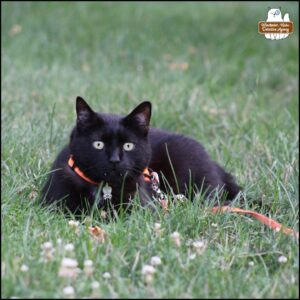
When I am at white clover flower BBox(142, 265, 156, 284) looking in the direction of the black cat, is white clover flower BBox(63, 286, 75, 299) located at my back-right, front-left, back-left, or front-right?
back-left

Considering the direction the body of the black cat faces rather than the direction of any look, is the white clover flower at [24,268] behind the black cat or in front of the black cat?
in front

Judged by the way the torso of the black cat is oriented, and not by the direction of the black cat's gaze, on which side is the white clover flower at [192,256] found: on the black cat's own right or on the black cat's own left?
on the black cat's own left

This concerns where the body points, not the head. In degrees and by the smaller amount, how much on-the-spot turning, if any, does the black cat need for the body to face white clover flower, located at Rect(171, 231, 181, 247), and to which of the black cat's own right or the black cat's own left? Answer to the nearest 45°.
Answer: approximately 90° to the black cat's own left

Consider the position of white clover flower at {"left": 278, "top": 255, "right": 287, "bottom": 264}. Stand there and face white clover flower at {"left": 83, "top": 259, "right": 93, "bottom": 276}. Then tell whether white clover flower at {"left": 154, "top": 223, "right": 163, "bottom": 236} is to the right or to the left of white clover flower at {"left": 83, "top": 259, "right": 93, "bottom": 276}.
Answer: right

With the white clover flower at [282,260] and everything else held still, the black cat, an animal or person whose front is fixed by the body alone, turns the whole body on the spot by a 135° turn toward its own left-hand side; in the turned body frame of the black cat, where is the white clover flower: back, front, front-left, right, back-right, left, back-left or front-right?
front-right

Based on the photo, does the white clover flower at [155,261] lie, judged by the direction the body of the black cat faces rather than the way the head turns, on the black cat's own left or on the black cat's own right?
on the black cat's own left

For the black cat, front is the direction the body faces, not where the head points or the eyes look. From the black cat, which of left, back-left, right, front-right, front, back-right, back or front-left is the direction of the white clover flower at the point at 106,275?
front-left

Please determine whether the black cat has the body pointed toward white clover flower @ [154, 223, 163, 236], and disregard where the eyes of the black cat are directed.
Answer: no

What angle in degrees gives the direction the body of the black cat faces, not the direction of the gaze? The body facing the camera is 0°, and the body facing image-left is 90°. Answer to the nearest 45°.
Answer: approximately 45°

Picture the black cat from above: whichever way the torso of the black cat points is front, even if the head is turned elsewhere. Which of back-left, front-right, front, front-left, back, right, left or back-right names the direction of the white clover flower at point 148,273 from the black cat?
front-left

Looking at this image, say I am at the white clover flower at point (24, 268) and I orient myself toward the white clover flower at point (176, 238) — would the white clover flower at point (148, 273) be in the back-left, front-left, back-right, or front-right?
front-right

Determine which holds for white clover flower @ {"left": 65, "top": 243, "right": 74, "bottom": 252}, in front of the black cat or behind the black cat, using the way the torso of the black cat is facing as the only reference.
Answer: in front

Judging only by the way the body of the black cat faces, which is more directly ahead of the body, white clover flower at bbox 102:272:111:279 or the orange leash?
the white clover flower

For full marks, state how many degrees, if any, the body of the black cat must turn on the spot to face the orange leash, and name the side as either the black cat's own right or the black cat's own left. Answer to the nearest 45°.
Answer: approximately 90° to the black cat's own left
